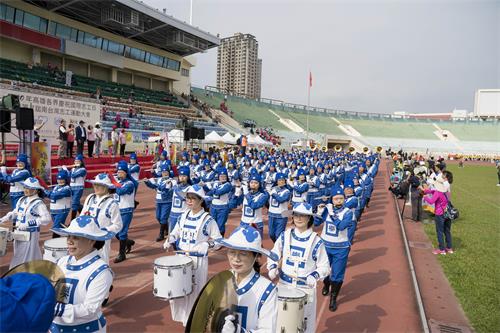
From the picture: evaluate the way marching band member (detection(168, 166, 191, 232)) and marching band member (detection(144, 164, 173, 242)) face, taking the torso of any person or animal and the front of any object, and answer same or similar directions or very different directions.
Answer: same or similar directions

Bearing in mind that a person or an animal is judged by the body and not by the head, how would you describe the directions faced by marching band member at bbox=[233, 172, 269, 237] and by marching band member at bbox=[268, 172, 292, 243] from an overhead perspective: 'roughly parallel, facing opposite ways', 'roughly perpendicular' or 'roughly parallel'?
roughly parallel

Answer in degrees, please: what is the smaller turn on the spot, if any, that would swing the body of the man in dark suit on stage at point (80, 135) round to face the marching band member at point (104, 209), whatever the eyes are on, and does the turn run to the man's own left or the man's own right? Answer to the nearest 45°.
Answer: approximately 45° to the man's own right

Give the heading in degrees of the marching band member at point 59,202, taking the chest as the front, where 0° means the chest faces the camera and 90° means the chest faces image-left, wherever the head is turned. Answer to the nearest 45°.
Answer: approximately 45°

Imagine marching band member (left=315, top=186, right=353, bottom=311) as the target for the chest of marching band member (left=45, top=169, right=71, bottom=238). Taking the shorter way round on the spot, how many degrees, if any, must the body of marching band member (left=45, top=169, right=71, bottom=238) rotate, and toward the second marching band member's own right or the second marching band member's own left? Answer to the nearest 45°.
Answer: approximately 90° to the second marching band member's own left

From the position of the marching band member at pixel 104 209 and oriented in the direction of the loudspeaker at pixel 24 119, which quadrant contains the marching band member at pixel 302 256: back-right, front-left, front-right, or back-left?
back-right

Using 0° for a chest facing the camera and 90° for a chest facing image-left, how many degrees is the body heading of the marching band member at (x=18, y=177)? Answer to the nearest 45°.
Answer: approximately 45°

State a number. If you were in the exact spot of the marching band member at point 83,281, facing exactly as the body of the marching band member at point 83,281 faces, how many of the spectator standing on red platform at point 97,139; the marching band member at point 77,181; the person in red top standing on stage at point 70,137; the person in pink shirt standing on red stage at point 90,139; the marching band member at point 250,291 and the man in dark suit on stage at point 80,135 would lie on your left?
1

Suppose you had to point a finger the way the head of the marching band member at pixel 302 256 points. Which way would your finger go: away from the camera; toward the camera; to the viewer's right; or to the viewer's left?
toward the camera

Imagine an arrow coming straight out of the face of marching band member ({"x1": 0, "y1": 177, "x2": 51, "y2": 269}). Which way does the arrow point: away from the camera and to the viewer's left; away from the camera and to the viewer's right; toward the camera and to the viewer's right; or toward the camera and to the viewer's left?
toward the camera and to the viewer's left

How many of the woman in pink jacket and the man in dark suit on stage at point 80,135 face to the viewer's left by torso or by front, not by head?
1

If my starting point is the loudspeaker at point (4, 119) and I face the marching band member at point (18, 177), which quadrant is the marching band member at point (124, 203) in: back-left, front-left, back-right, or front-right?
front-left

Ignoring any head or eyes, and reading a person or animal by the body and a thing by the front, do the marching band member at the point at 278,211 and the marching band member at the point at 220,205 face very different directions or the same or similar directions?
same or similar directions

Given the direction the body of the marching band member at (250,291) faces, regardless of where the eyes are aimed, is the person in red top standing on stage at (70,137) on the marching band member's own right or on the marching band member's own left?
on the marching band member's own right

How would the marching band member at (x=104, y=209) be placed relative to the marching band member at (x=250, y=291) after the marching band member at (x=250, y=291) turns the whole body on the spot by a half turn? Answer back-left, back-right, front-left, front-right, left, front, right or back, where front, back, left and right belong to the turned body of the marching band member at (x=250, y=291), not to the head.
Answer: left
